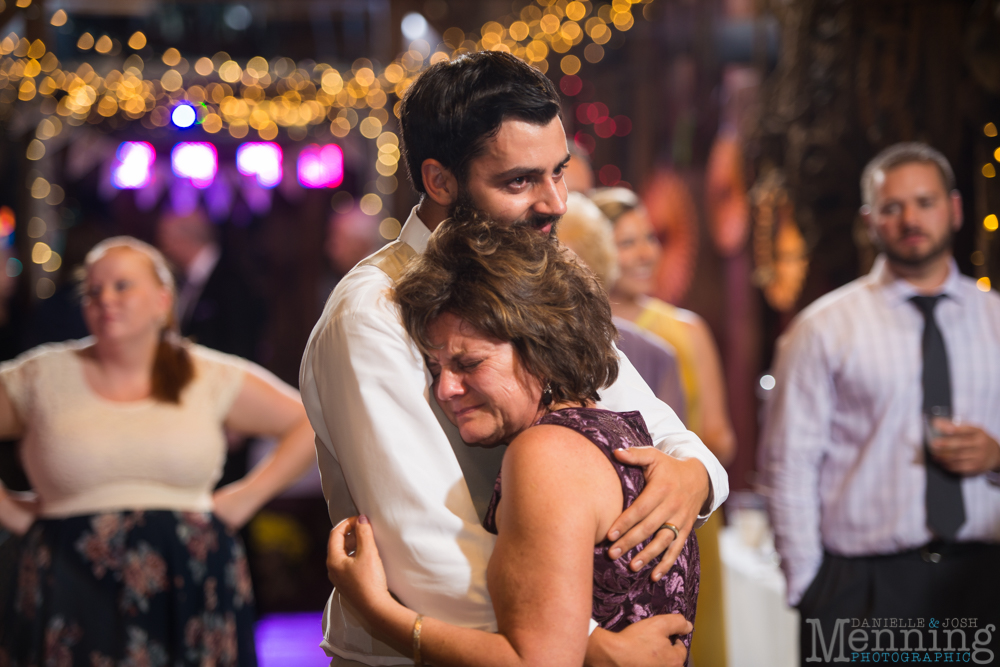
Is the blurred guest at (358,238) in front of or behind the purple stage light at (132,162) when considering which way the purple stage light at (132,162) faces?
in front

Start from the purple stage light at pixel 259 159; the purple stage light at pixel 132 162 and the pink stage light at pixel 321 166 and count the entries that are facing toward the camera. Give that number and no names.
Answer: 3

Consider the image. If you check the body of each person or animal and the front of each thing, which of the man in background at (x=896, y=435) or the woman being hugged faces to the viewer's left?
the woman being hugged

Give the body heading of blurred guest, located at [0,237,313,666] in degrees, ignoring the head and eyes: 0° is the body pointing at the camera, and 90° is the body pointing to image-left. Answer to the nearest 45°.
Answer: approximately 0°

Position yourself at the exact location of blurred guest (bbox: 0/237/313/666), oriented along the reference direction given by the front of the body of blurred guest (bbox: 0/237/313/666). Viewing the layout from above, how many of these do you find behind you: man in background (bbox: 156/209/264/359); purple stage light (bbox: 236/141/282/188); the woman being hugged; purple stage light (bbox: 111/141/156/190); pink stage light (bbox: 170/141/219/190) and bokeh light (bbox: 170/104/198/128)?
5

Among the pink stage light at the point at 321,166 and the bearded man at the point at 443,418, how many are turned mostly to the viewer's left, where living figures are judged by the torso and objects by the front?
0

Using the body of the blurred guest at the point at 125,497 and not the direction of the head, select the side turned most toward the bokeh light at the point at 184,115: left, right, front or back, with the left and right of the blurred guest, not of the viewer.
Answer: back
